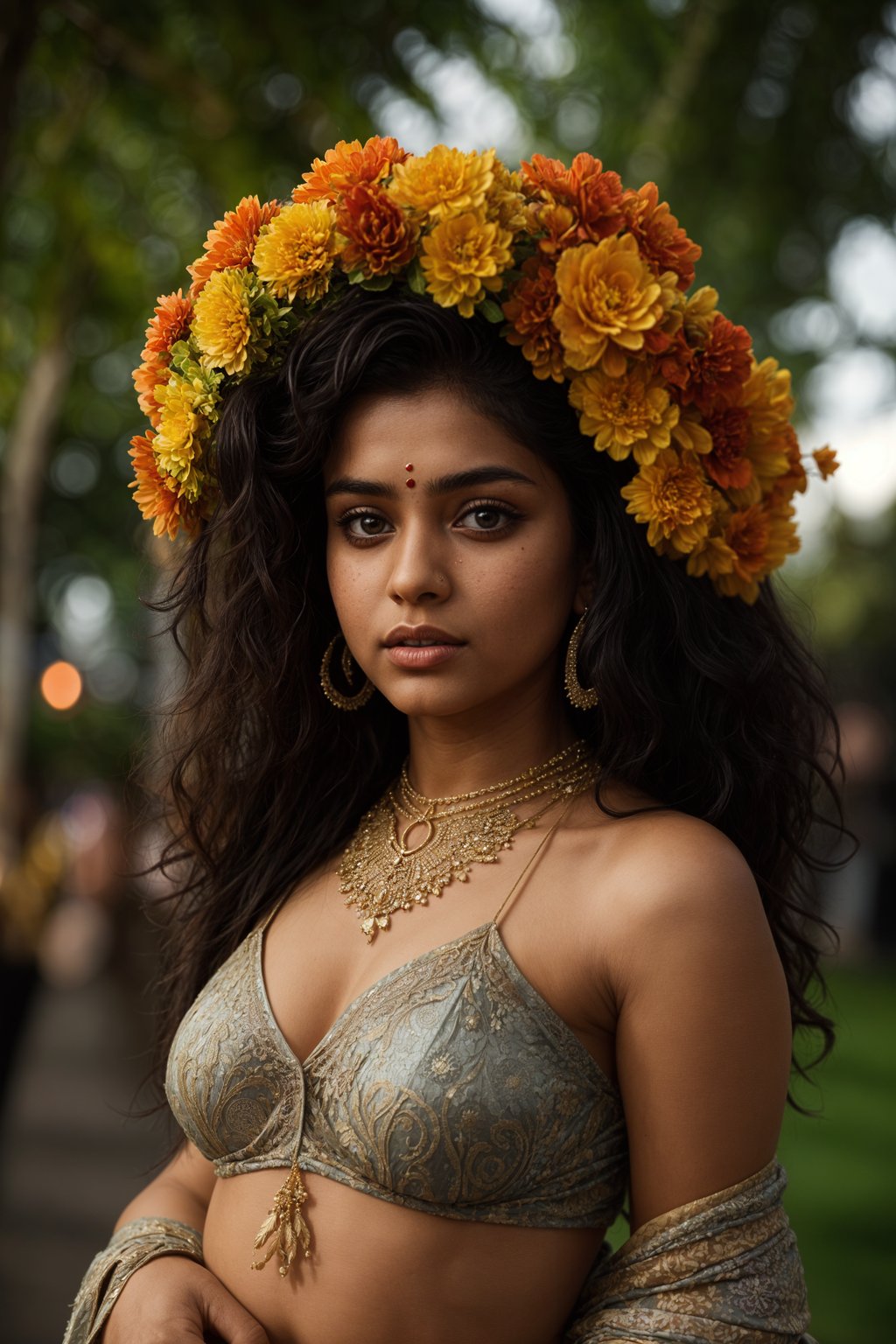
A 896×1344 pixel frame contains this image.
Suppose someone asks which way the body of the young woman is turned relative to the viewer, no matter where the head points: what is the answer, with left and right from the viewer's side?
facing the viewer and to the left of the viewer

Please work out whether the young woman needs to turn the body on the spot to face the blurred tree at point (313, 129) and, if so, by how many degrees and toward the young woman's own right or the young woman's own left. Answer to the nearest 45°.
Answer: approximately 135° to the young woman's own right
